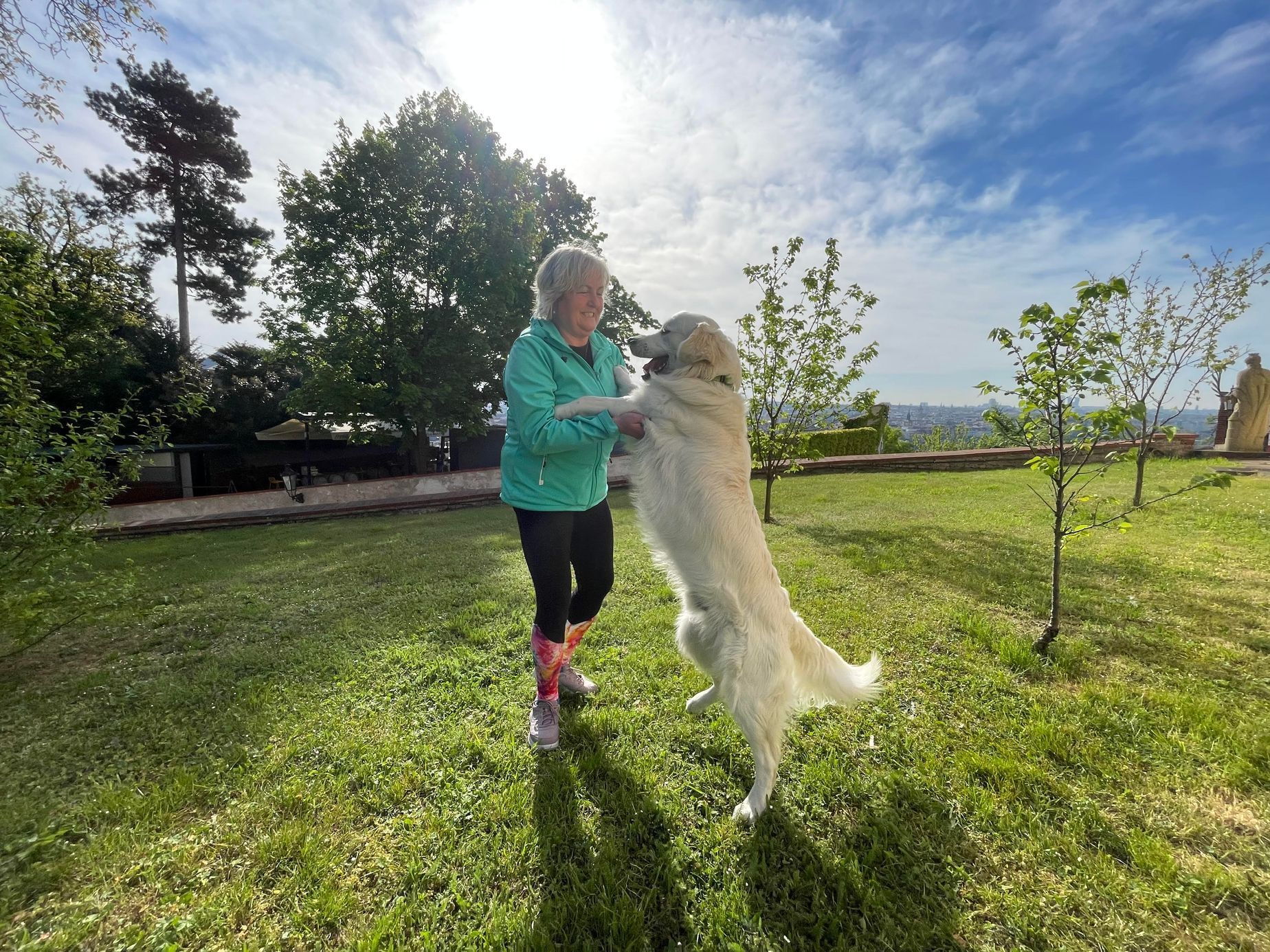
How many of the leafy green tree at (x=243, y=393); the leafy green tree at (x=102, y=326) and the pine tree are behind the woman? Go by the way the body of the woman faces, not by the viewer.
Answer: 3

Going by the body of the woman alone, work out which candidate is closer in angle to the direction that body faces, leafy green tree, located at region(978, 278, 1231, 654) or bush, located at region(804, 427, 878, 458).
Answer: the leafy green tree

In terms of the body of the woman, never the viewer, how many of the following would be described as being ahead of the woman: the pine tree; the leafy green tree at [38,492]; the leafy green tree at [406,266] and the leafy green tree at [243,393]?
0

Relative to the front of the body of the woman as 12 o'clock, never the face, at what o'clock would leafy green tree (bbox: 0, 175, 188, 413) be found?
The leafy green tree is roughly at 6 o'clock from the woman.

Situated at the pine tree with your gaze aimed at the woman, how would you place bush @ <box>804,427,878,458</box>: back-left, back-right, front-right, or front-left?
front-left

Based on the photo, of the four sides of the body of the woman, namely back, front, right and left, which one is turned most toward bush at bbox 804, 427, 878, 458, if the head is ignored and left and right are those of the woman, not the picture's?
left

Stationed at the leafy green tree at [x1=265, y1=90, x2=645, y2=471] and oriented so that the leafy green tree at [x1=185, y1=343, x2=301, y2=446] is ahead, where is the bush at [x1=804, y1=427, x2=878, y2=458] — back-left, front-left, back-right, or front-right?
back-right

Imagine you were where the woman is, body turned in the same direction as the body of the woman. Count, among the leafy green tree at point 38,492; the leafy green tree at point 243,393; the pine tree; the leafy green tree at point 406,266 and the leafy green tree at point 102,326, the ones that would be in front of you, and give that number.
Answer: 0

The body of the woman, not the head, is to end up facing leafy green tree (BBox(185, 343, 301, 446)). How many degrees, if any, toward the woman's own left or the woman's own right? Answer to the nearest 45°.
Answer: approximately 180°

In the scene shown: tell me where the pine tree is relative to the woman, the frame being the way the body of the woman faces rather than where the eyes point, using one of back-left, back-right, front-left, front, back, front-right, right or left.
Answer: back

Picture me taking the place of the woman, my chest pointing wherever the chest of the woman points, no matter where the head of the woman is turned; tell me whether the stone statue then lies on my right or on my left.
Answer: on my left

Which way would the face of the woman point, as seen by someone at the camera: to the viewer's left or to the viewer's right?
to the viewer's right

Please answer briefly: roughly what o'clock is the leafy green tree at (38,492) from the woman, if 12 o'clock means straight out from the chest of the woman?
The leafy green tree is roughly at 5 o'clock from the woman.

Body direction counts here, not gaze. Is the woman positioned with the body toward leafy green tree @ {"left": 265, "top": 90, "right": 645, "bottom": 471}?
no

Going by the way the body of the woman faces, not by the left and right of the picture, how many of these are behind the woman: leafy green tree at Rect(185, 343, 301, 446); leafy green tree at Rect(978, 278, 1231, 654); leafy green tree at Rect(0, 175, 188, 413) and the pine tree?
3

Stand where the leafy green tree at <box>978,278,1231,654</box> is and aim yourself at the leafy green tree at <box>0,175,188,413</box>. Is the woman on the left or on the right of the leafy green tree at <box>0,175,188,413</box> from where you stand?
left

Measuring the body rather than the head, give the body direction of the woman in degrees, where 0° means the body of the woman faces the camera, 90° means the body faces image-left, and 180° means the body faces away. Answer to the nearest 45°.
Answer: approximately 315°
